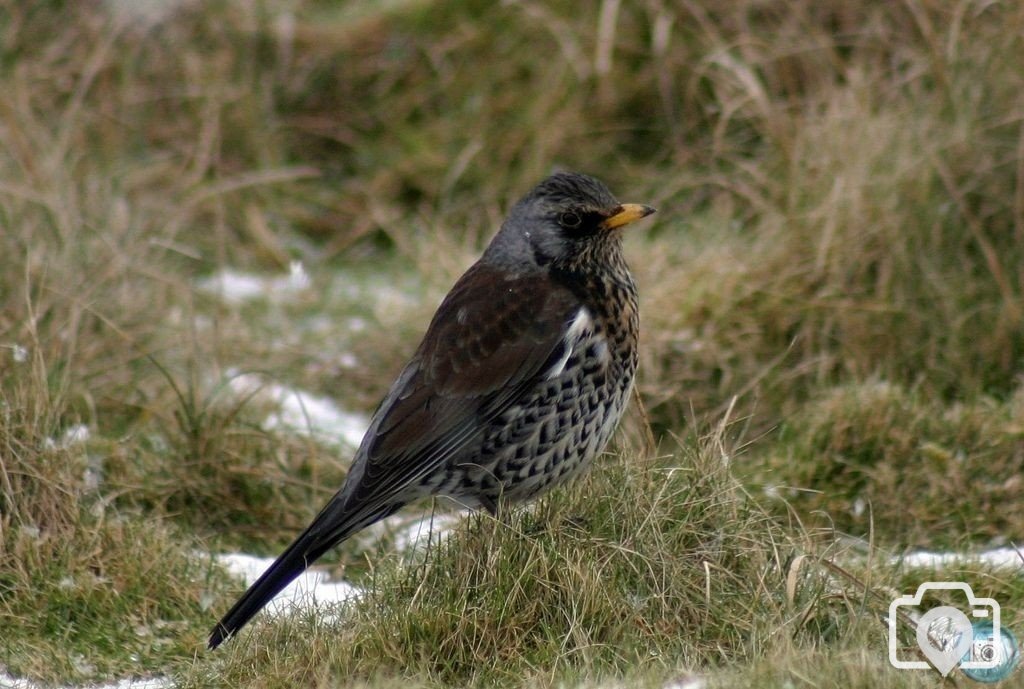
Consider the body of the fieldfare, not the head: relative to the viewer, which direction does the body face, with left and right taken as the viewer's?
facing to the right of the viewer
